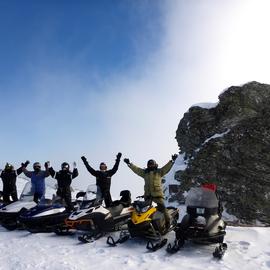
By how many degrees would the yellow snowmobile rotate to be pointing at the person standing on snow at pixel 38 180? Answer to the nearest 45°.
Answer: approximately 90° to its right

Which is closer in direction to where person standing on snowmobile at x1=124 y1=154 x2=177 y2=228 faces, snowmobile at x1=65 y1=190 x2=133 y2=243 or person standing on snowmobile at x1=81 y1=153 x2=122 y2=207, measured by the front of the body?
the snowmobile

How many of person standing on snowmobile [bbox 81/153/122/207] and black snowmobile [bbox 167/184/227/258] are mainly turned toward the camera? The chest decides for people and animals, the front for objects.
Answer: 2

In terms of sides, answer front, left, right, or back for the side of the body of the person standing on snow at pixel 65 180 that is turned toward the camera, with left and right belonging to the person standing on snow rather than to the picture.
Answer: front

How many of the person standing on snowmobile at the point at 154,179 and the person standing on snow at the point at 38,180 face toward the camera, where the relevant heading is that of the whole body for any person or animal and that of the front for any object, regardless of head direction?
2

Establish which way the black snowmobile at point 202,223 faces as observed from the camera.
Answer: facing the viewer

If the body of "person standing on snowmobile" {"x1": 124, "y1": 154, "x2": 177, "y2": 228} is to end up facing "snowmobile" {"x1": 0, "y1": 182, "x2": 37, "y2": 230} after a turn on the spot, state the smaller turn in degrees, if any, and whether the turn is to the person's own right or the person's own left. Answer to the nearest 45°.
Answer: approximately 90° to the person's own right

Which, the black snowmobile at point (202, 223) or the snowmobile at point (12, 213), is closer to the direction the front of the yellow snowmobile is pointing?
the snowmobile

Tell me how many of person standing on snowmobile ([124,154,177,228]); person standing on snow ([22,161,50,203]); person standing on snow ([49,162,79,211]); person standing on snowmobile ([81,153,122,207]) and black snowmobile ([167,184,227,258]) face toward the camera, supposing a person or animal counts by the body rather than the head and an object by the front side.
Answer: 5

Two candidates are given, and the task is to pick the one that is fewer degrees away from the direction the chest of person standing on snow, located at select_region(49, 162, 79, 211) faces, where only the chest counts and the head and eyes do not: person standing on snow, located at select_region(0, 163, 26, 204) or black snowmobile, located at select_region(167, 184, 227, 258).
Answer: the black snowmobile

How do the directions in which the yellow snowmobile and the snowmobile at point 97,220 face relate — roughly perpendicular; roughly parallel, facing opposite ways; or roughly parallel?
roughly parallel

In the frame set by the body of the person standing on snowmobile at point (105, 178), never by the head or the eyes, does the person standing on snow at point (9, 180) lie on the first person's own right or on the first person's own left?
on the first person's own right

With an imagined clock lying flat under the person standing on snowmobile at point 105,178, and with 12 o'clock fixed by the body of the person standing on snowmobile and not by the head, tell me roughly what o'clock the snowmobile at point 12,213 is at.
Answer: The snowmobile is roughly at 3 o'clock from the person standing on snowmobile.

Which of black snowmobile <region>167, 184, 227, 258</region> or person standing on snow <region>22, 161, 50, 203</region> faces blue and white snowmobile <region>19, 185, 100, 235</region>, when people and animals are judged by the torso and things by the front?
the person standing on snow

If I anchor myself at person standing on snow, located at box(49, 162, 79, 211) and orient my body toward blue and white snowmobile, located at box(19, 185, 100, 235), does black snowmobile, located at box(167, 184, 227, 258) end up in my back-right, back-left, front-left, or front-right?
front-left
